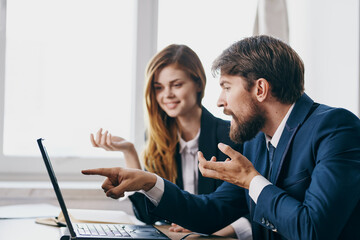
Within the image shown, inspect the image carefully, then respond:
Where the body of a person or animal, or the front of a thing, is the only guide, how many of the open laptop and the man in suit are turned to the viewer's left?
1

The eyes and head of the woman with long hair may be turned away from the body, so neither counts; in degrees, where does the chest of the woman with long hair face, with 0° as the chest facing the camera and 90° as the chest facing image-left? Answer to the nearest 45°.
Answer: approximately 45°

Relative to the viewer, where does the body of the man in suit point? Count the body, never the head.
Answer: to the viewer's left

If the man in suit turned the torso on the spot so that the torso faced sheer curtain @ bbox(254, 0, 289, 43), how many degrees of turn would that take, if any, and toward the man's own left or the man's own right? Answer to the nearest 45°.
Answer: approximately 90° to the man's own right

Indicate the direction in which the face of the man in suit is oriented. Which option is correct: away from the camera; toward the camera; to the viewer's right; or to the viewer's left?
to the viewer's left

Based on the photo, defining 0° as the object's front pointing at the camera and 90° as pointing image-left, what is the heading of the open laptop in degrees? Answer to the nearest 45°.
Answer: approximately 270°
